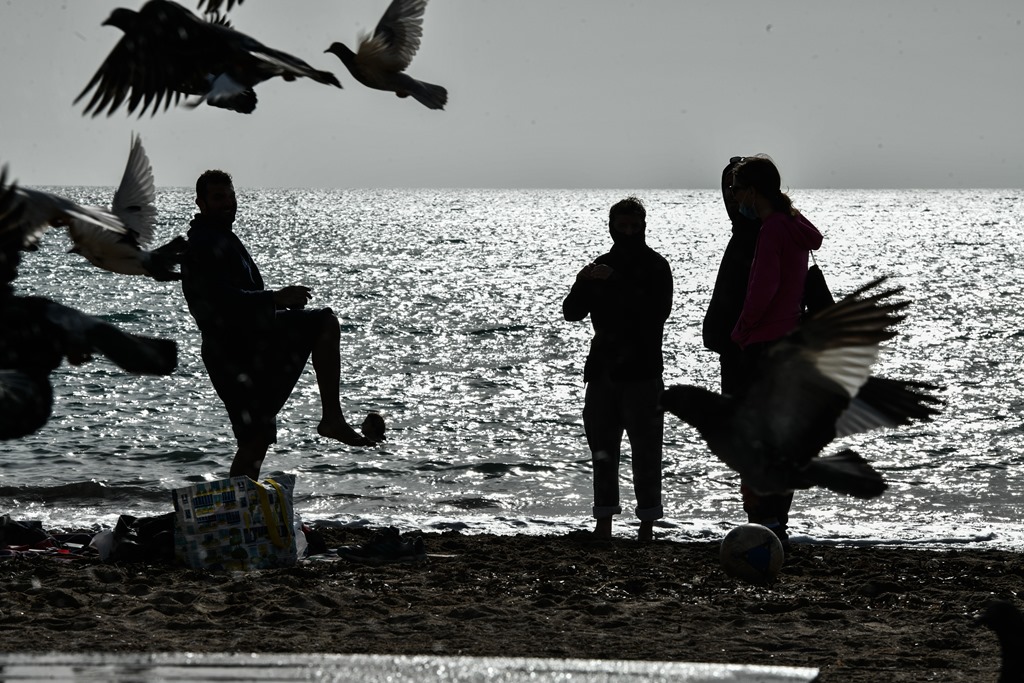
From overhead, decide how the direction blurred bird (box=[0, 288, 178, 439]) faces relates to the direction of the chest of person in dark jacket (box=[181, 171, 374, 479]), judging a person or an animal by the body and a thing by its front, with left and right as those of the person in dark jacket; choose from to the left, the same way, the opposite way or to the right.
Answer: the opposite way

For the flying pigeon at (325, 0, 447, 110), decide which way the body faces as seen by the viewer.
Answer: to the viewer's left

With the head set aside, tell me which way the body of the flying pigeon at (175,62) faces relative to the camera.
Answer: to the viewer's left

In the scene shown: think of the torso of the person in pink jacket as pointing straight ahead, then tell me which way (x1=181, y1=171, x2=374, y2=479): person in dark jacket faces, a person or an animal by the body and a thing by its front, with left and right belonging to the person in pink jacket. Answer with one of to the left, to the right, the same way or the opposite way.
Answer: the opposite way

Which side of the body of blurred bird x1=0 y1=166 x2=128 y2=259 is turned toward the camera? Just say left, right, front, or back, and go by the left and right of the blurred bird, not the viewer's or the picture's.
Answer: left

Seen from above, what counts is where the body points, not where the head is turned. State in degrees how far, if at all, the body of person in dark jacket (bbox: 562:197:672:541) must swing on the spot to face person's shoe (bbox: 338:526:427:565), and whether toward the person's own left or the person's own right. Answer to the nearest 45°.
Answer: approximately 90° to the person's own right

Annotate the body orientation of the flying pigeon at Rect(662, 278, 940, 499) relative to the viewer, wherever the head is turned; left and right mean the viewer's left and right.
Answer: facing to the left of the viewer

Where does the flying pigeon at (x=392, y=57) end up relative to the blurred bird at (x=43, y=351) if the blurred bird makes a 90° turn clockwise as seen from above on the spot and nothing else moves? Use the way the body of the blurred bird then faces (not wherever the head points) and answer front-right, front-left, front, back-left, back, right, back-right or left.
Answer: right

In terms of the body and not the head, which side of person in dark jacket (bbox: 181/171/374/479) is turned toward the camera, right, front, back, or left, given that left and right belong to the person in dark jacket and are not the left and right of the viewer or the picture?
right

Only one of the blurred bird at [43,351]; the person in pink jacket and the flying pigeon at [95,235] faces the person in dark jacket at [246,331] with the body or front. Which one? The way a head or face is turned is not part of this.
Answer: the person in pink jacket
